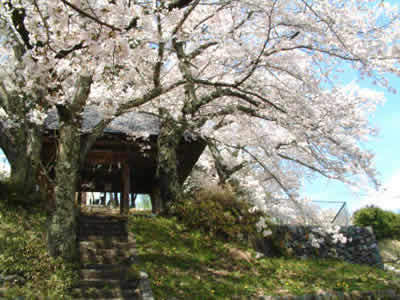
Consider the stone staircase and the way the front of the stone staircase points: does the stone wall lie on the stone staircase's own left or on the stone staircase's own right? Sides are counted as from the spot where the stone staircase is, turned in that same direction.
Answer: on the stone staircase's own left

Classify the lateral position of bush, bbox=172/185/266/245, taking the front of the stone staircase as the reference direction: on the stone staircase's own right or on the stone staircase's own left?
on the stone staircase's own left

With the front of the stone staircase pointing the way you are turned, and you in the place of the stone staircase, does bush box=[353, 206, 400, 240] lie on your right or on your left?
on your left

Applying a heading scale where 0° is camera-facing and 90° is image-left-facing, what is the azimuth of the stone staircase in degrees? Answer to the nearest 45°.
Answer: approximately 0°
